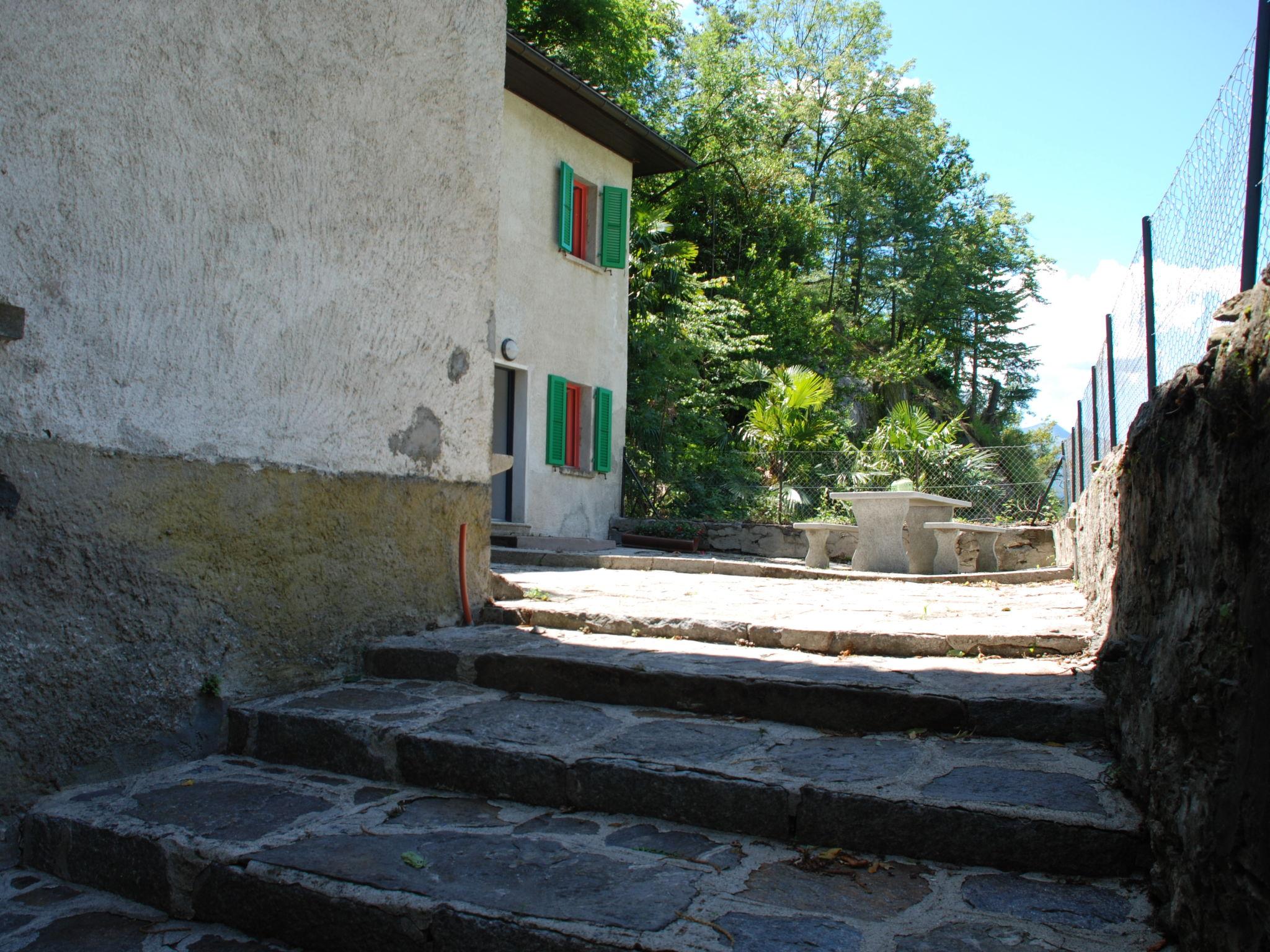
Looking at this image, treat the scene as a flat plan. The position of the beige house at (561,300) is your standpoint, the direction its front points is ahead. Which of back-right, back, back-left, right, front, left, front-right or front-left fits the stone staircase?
front-right

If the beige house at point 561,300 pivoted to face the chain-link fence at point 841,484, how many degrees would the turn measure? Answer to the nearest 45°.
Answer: approximately 45° to its left

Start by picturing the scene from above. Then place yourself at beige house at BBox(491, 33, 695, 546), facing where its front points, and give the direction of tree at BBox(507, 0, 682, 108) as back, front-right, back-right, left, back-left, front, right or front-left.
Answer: back-left

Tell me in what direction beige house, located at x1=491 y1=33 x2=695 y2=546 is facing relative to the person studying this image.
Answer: facing the viewer and to the right of the viewer

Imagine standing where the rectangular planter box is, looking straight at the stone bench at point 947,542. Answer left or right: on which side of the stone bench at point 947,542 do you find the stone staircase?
right

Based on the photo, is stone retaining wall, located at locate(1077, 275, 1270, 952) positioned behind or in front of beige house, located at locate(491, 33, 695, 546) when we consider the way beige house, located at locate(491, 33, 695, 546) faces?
in front

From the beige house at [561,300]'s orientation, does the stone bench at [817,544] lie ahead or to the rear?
ahead
